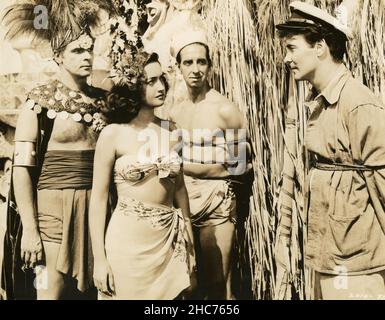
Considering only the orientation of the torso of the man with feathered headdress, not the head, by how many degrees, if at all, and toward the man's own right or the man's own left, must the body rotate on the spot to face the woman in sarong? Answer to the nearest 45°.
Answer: approximately 45° to the man's own left

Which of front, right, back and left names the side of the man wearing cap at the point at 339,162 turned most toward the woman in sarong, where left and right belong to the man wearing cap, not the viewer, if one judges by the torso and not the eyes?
front

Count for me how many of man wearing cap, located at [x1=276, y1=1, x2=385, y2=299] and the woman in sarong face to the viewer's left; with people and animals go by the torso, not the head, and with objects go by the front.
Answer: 1

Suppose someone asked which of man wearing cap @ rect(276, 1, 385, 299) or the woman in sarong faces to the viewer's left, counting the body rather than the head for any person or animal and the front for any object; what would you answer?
the man wearing cap

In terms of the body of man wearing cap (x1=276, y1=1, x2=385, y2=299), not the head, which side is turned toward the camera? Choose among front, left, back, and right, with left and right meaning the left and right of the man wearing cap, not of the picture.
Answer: left

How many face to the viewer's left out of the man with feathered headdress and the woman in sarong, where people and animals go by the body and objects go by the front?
0

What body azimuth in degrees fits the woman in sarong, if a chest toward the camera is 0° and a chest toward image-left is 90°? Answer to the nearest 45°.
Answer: approximately 315°

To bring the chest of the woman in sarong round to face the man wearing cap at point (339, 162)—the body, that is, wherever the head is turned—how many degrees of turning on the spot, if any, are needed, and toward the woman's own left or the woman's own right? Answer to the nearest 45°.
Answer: approximately 45° to the woman's own left

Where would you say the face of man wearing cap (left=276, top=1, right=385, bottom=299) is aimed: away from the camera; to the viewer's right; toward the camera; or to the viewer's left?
to the viewer's left
